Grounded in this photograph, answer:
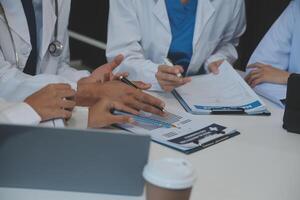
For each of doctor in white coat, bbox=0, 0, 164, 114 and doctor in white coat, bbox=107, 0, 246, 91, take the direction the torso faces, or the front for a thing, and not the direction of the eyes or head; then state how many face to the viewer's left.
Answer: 0

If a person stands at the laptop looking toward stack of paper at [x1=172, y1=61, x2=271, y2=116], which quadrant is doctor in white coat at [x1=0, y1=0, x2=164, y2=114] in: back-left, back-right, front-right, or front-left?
front-left

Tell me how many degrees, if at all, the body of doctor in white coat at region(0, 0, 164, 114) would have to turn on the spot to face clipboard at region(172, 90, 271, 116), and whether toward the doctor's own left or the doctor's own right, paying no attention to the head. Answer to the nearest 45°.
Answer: approximately 45° to the doctor's own left

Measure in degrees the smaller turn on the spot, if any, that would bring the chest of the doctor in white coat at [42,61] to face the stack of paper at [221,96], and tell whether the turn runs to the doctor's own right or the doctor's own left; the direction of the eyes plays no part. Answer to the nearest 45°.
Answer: approximately 45° to the doctor's own left

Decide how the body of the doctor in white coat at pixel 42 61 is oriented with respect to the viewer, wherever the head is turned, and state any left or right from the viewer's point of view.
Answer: facing the viewer and to the right of the viewer

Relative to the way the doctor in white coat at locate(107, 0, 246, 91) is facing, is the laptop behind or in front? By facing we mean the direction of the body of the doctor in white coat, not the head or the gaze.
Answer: in front

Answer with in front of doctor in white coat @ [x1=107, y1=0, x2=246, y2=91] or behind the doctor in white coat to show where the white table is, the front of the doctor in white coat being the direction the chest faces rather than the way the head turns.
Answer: in front

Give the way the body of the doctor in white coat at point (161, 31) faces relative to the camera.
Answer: toward the camera

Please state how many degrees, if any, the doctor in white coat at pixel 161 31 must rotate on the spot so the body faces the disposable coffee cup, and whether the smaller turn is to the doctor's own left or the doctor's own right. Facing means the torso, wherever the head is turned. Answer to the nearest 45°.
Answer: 0° — they already face it
